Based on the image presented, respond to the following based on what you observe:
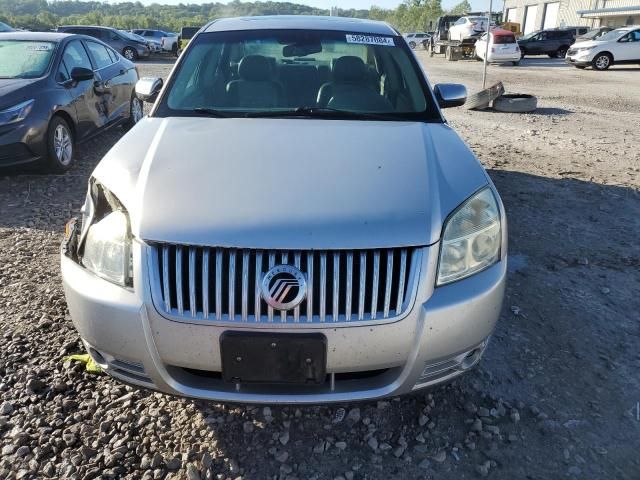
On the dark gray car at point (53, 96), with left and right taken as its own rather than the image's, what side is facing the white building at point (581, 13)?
back

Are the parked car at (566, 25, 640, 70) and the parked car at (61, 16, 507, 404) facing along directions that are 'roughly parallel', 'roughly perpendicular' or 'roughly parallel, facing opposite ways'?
roughly perpendicular

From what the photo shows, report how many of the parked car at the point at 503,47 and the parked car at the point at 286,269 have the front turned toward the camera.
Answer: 1

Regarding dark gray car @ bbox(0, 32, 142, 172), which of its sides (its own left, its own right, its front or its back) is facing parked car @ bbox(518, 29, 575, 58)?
back

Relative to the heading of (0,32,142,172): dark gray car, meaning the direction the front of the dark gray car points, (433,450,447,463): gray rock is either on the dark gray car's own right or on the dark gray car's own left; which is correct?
on the dark gray car's own left

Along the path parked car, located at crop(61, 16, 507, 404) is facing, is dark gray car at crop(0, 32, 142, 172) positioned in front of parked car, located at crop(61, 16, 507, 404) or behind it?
behind

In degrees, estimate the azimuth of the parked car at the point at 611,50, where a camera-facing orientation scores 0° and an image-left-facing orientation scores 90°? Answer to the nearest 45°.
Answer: approximately 45°

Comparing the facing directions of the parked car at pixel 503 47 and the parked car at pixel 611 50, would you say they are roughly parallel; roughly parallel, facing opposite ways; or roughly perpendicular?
roughly perpendicular

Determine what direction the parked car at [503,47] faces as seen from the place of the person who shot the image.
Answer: facing away from the viewer and to the left of the viewer

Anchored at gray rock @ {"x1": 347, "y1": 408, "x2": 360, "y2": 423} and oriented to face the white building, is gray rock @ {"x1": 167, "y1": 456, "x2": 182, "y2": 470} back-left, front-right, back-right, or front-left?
back-left
